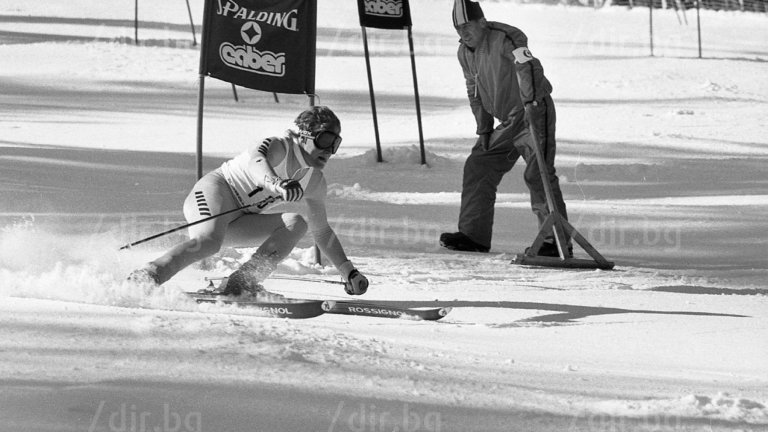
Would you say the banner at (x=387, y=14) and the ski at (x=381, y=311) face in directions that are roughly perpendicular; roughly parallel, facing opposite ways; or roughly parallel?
roughly perpendicular

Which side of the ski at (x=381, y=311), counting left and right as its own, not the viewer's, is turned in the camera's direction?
right

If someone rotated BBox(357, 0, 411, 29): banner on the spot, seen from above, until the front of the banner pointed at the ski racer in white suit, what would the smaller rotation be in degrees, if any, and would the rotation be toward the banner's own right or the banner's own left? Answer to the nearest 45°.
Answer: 0° — it already faces them

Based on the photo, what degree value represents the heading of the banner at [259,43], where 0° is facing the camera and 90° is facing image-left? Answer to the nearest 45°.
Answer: approximately 0°

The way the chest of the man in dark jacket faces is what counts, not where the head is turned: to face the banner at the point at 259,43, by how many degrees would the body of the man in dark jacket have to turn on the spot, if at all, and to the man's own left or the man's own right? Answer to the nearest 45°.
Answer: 0° — they already face it

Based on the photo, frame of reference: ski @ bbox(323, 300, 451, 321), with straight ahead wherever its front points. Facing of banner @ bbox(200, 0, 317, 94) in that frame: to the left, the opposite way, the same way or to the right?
to the right

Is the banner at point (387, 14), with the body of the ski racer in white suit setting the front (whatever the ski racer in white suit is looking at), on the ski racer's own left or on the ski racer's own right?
on the ski racer's own left

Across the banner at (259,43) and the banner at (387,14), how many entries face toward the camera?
2
